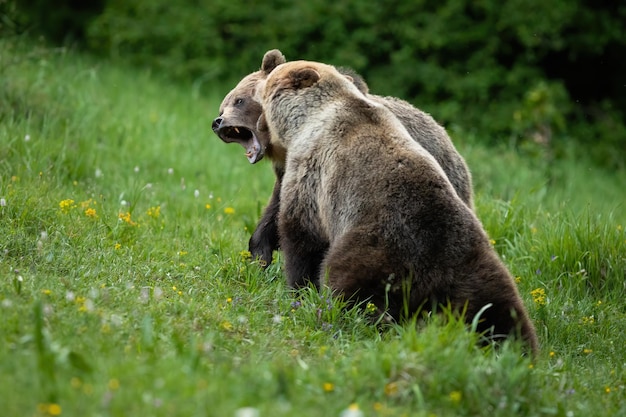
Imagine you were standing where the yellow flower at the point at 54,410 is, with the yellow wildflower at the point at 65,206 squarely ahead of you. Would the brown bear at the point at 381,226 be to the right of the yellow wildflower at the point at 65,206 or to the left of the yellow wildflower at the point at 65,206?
right

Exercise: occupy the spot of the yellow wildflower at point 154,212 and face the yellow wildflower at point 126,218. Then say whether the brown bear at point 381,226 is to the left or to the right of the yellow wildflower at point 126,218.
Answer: left

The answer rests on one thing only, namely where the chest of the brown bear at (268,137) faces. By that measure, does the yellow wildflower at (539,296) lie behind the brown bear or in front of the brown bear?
behind

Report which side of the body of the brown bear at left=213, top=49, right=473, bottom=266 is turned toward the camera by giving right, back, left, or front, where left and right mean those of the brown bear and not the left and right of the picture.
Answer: left

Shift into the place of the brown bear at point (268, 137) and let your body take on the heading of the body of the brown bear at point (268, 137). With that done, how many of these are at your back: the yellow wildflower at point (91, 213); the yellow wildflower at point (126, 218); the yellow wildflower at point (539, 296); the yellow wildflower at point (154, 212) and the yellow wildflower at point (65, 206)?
1

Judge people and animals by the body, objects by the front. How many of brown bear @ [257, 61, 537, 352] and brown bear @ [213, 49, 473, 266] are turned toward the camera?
0

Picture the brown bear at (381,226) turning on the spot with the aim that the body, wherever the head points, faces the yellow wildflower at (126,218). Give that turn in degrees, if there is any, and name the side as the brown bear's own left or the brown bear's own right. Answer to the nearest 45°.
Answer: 0° — it already faces it

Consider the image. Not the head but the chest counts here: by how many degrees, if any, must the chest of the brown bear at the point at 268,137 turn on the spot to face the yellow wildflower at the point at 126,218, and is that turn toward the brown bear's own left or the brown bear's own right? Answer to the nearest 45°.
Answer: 0° — it already faces it

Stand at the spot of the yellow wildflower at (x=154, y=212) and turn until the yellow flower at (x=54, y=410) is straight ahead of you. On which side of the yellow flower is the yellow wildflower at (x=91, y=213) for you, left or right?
right

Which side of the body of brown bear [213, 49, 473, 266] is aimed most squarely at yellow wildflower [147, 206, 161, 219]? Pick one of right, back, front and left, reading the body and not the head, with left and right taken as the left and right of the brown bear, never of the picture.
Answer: front

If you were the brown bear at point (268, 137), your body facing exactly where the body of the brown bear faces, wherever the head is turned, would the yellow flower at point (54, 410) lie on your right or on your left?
on your left

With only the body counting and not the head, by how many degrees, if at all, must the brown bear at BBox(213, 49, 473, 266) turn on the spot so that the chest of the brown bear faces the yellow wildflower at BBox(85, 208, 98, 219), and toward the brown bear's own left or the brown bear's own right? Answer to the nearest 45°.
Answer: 0° — it already faces it
